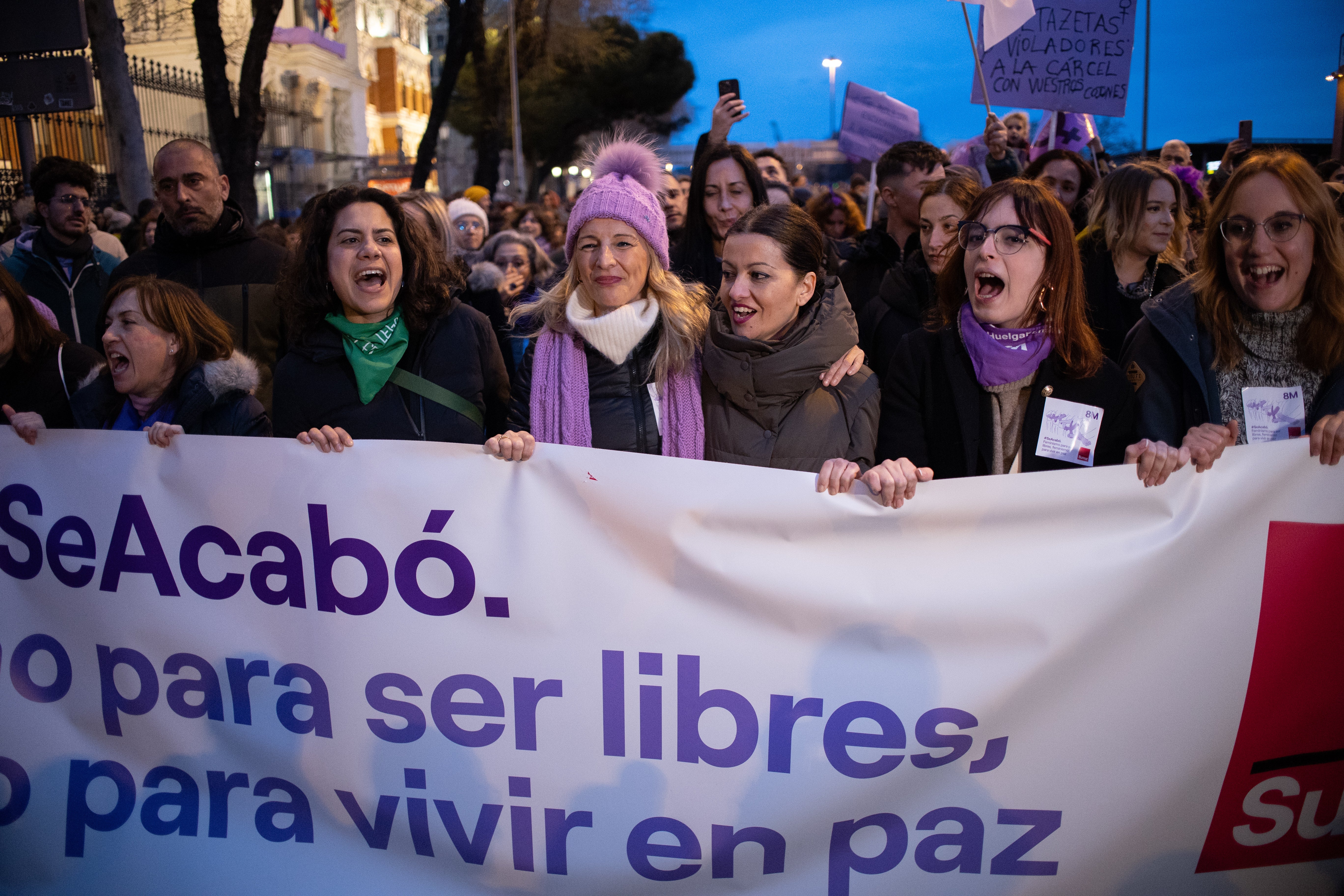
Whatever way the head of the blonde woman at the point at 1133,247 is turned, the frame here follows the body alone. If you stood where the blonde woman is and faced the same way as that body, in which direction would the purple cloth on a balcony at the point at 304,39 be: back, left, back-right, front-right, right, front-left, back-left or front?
back

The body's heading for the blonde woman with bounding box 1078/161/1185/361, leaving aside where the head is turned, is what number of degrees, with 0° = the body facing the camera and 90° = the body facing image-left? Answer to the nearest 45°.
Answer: approximately 315°

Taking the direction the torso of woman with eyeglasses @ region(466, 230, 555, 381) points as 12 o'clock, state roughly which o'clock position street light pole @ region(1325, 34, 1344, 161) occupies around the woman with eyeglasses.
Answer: The street light pole is roughly at 8 o'clock from the woman with eyeglasses.

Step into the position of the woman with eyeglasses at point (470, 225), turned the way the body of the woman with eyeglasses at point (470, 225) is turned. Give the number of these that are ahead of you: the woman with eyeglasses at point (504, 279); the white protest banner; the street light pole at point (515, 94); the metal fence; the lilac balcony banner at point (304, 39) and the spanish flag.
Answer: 2

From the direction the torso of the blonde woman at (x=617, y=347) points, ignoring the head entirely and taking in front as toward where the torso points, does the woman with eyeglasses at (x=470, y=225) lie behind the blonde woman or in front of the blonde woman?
behind

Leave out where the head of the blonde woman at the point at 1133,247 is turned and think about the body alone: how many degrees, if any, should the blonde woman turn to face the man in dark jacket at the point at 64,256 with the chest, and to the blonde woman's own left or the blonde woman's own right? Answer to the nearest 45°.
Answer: approximately 135° to the blonde woman's own right

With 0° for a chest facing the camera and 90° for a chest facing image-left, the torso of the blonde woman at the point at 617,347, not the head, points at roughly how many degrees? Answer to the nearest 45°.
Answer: approximately 0°
